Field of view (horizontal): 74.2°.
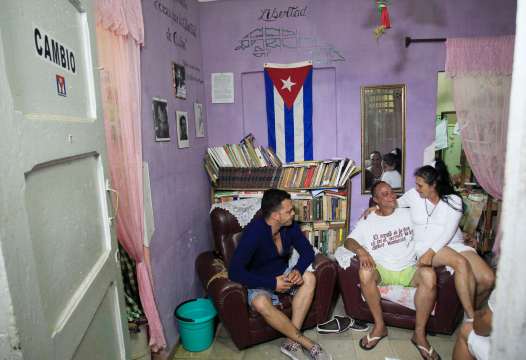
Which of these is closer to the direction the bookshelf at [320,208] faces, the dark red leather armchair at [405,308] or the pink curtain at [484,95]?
the dark red leather armchair

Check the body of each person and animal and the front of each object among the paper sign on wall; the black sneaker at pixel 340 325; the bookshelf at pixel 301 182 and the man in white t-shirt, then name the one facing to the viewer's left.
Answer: the black sneaker

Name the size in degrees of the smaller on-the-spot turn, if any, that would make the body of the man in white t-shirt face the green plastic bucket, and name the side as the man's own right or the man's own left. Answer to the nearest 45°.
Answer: approximately 45° to the man's own right

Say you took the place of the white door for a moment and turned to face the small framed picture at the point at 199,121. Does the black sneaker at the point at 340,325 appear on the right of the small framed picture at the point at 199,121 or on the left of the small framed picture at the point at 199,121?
right

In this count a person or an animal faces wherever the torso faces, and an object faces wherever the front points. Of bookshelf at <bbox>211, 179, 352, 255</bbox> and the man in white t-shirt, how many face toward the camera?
2

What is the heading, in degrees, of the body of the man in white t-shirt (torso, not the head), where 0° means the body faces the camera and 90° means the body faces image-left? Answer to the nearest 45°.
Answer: approximately 0°

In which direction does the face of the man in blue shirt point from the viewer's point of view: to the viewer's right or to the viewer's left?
to the viewer's right

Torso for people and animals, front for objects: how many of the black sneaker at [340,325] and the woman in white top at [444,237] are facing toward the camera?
1
